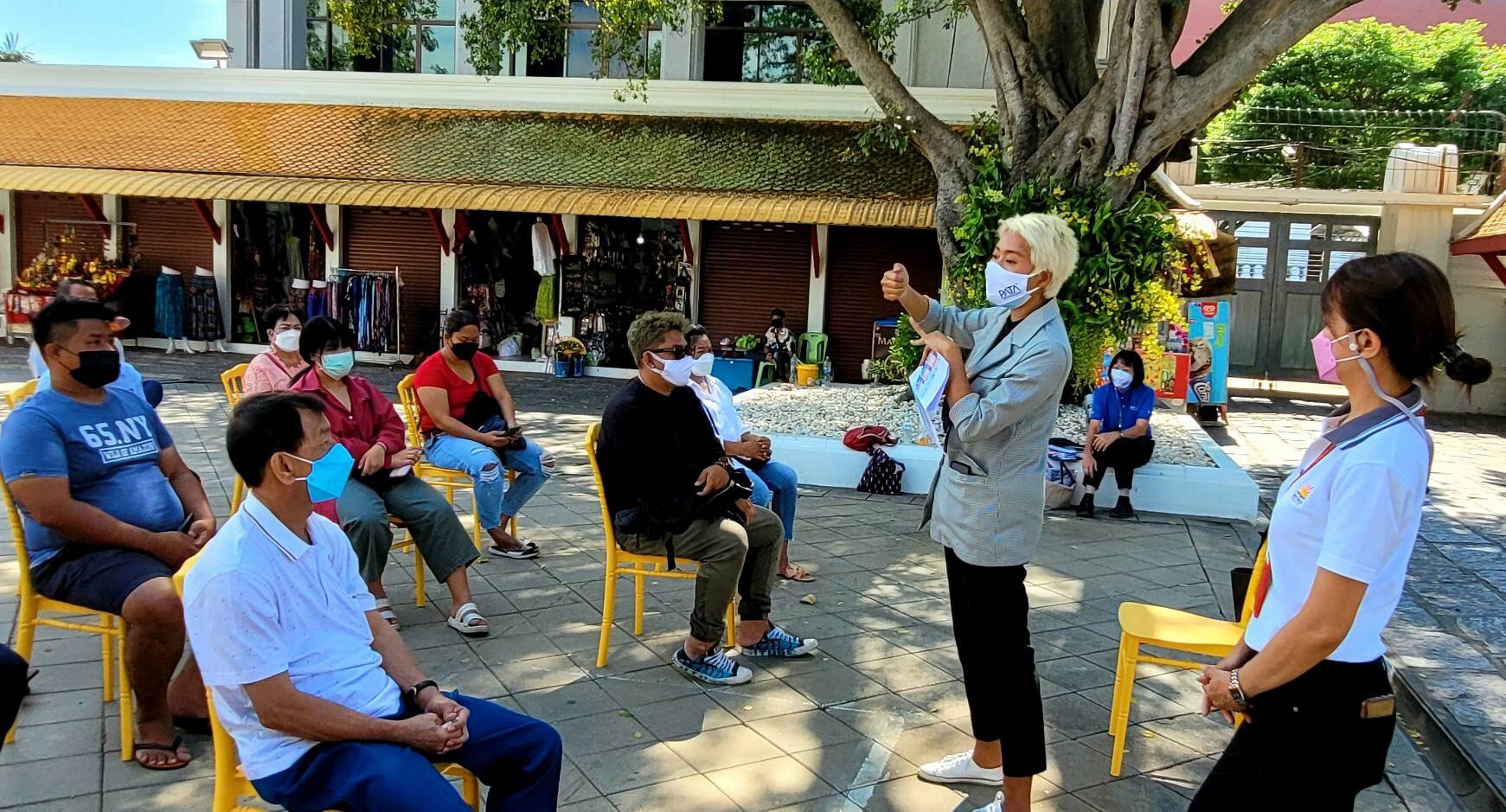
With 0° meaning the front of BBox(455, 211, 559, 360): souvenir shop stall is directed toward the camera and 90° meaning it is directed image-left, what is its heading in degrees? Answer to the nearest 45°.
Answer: approximately 0°

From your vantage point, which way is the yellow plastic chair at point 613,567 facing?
to the viewer's right

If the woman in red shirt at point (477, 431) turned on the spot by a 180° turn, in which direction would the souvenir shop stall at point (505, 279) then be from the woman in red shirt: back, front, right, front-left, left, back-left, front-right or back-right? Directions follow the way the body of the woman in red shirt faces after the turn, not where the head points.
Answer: front-right

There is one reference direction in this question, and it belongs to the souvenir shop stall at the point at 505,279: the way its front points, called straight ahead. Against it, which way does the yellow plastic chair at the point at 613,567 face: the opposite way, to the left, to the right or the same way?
to the left

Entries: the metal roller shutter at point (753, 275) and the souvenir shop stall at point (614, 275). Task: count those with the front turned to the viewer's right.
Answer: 0

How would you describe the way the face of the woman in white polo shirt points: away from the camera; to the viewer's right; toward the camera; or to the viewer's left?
to the viewer's left

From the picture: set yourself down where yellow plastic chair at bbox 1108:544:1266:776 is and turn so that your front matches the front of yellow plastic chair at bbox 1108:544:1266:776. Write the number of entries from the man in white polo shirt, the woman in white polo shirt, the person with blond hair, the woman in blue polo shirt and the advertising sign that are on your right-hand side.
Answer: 2

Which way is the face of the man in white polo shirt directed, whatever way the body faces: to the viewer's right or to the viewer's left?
to the viewer's right

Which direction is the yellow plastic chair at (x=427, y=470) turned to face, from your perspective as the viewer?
facing the viewer and to the right of the viewer

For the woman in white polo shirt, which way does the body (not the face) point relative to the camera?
to the viewer's left

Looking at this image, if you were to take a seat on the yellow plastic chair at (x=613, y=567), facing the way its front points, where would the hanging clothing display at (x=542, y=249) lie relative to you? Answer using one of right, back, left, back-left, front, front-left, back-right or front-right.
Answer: left

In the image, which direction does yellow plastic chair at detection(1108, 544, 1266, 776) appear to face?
to the viewer's left

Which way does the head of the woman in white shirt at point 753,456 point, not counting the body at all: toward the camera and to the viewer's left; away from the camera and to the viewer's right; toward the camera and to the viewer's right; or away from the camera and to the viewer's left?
toward the camera and to the viewer's right

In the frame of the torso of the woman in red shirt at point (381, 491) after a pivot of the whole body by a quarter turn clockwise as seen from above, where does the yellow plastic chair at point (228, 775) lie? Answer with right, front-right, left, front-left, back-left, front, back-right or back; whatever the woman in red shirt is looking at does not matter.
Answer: front-left

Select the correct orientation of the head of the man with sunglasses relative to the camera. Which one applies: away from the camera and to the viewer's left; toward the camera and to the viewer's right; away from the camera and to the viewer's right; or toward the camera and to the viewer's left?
toward the camera and to the viewer's right

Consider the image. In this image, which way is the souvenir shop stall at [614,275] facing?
toward the camera

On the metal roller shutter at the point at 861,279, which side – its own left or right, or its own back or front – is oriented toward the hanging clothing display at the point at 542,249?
right

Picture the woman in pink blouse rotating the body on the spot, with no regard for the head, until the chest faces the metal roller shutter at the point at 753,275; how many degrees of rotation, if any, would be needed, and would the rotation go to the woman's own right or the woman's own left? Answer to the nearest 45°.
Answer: approximately 90° to the woman's own left

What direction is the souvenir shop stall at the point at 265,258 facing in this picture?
toward the camera

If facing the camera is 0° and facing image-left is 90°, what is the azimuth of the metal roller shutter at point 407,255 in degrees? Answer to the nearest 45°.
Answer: approximately 0°
